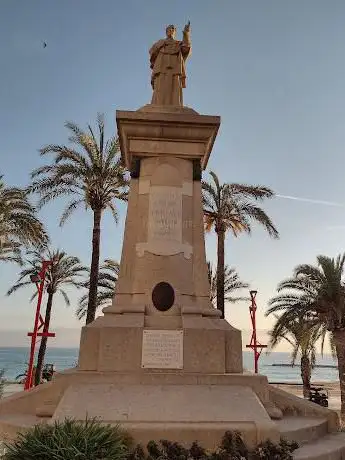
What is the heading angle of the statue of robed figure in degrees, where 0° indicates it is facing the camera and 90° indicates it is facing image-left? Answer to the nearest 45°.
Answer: approximately 0°

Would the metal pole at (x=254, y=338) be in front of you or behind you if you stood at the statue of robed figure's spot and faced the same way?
behind

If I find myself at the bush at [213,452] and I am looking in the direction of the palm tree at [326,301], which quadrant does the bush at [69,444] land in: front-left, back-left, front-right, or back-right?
back-left

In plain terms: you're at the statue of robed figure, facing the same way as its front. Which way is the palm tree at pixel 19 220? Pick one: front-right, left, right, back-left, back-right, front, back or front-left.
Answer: back-right
